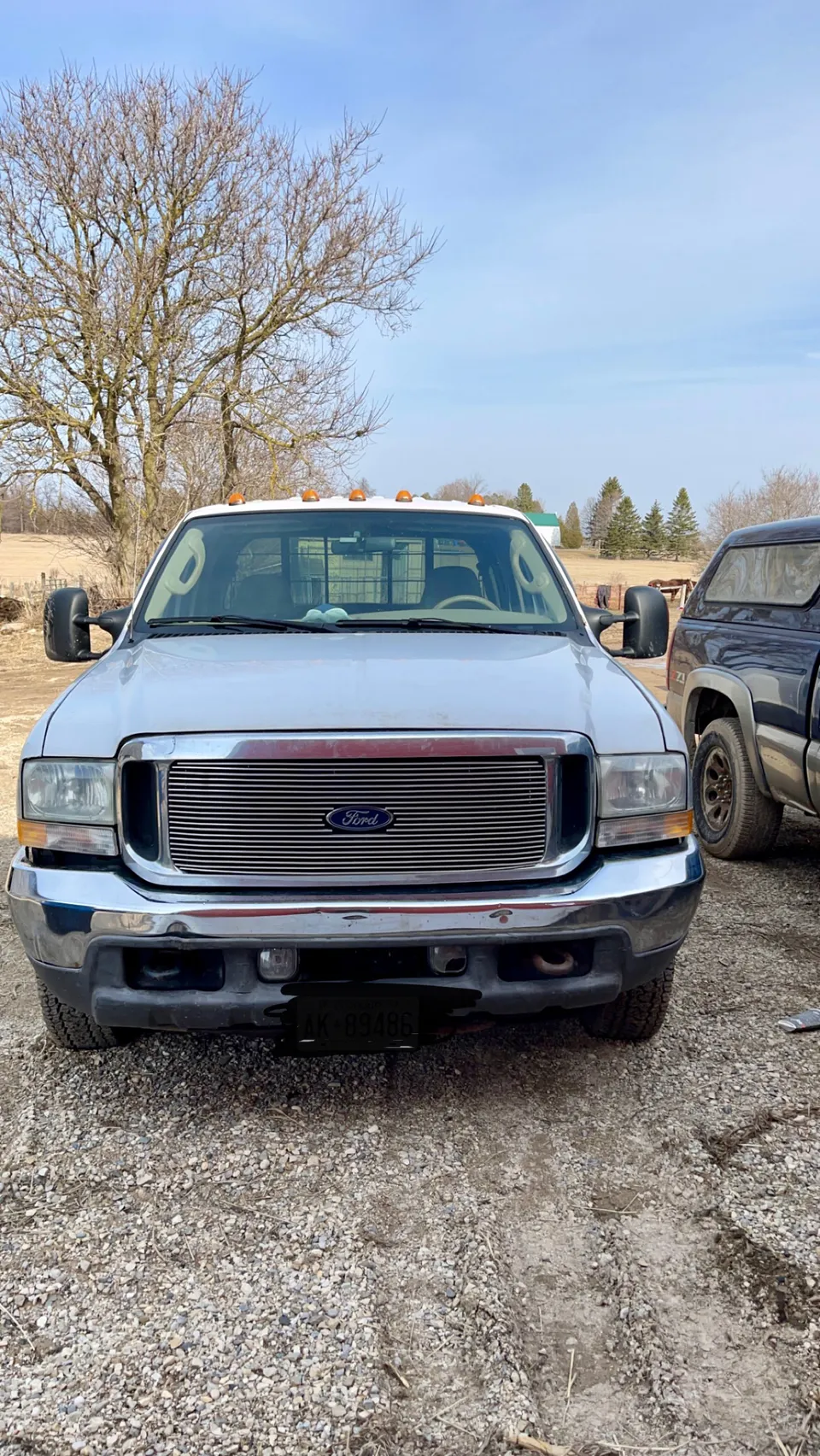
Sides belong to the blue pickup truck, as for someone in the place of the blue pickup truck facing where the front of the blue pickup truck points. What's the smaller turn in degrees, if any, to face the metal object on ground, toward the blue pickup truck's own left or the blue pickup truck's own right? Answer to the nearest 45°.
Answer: approximately 45° to the blue pickup truck's own right

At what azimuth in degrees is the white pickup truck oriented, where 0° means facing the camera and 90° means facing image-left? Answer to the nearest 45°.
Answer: approximately 0°

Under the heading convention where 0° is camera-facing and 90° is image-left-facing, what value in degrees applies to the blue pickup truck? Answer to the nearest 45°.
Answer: approximately 315°

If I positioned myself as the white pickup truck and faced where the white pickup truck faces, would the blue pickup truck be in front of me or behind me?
behind
